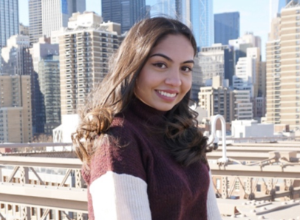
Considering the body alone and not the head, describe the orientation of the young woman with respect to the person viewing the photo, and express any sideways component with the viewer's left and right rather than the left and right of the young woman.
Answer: facing the viewer and to the right of the viewer
